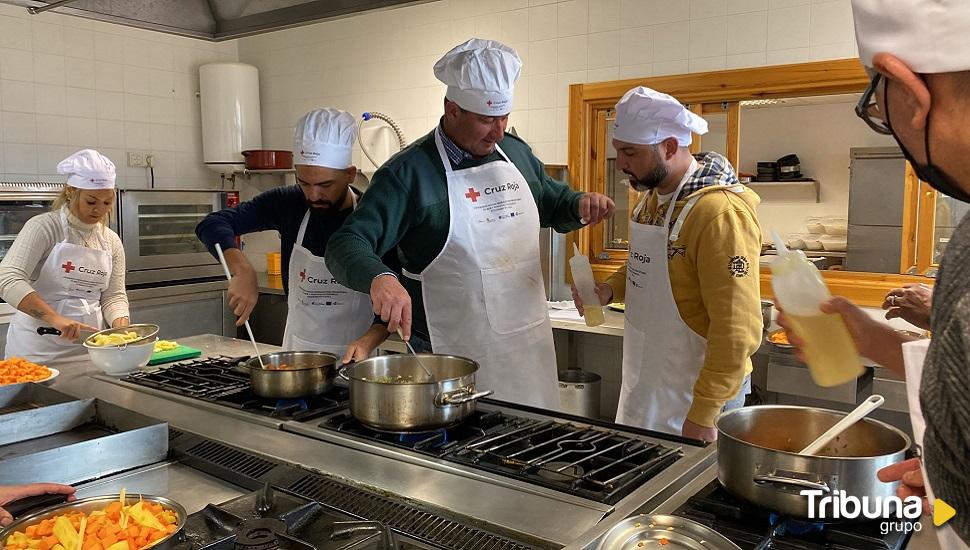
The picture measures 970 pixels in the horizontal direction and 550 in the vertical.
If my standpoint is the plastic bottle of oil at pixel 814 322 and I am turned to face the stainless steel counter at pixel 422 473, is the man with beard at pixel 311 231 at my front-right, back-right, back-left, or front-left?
front-right

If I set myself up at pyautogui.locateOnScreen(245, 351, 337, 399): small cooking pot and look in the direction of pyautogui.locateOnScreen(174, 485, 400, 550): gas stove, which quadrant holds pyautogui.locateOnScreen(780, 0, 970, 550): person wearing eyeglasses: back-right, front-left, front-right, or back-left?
front-left

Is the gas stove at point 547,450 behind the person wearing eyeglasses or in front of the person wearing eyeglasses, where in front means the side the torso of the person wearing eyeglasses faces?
in front

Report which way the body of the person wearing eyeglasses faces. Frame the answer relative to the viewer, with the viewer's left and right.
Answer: facing away from the viewer and to the left of the viewer

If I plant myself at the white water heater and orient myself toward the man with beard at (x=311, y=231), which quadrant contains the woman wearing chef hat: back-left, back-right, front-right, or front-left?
front-right

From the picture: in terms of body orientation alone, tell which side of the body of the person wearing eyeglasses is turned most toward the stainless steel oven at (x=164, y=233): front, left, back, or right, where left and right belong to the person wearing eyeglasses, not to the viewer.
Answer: front

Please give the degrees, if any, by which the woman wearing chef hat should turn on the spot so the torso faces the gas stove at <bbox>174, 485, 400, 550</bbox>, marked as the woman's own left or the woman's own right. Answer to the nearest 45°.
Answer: approximately 45° to the woman's own right

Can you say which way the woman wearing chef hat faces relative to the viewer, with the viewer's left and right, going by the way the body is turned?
facing the viewer and to the right of the viewer

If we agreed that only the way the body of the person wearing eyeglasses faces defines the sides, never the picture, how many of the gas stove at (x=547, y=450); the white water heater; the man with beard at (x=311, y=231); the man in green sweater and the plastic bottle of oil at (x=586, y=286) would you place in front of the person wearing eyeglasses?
5

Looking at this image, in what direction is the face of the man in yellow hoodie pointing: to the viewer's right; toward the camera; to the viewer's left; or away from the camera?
to the viewer's left

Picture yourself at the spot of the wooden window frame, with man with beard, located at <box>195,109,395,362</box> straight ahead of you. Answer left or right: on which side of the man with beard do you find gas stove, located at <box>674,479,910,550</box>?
left

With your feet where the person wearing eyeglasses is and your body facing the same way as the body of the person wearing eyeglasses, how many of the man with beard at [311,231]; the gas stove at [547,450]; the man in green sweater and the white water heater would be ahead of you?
4

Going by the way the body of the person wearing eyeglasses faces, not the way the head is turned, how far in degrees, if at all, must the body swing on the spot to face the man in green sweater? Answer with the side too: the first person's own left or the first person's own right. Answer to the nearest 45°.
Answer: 0° — they already face them

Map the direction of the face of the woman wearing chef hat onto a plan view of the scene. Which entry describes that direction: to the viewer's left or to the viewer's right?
to the viewer's right

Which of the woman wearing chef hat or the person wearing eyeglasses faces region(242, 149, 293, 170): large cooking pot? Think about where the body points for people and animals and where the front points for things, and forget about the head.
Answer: the person wearing eyeglasses

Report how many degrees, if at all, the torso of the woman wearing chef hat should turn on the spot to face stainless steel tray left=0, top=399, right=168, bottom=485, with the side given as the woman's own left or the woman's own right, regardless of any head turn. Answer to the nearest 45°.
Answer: approximately 45° to the woman's own right

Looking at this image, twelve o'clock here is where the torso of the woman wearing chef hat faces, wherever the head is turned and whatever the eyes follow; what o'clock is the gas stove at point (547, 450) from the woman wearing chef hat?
The gas stove is roughly at 1 o'clock from the woman wearing chef hat.
